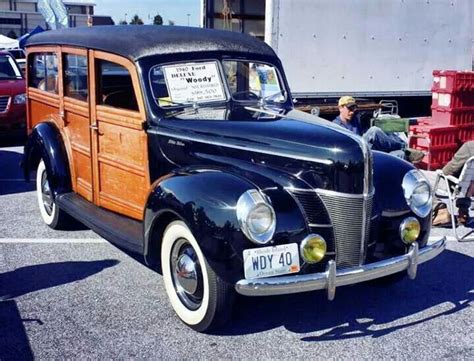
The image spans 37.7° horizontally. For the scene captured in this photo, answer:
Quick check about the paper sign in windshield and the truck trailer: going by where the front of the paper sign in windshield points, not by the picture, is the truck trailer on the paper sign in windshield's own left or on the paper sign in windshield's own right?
on the paper sign in windshield's own left

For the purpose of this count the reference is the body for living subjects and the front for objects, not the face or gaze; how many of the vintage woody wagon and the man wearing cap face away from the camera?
0

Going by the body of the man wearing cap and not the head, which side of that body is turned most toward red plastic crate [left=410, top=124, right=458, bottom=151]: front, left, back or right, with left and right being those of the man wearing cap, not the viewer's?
front

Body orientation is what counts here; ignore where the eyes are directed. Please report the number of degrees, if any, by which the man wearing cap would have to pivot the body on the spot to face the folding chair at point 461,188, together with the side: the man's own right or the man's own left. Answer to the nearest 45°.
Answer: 0° — they already face it

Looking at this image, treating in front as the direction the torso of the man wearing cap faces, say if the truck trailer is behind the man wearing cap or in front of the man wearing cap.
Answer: behind

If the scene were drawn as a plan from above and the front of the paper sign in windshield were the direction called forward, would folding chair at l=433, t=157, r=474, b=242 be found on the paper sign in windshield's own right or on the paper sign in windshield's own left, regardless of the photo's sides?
on the paper sign in windshield's own left

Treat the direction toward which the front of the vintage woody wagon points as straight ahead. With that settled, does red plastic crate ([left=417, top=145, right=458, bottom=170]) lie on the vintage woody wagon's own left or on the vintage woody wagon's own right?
on the vintage woody wagon's own left

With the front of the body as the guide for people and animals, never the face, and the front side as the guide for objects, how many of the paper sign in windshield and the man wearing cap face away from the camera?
0

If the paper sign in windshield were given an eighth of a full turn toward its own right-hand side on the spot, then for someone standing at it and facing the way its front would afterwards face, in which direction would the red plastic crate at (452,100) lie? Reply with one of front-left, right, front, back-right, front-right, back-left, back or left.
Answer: back-left

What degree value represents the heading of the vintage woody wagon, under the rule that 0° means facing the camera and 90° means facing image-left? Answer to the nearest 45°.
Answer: approximately 315°

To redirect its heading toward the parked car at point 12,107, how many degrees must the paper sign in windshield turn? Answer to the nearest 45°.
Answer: approximately 180°

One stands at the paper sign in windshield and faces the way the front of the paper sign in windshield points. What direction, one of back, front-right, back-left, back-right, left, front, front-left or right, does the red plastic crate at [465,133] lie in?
left

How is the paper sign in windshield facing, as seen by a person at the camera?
facing the viewer and to the right of the viewer

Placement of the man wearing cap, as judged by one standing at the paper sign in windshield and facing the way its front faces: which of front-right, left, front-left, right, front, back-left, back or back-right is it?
left

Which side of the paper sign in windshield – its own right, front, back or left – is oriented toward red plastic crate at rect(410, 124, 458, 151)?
left
